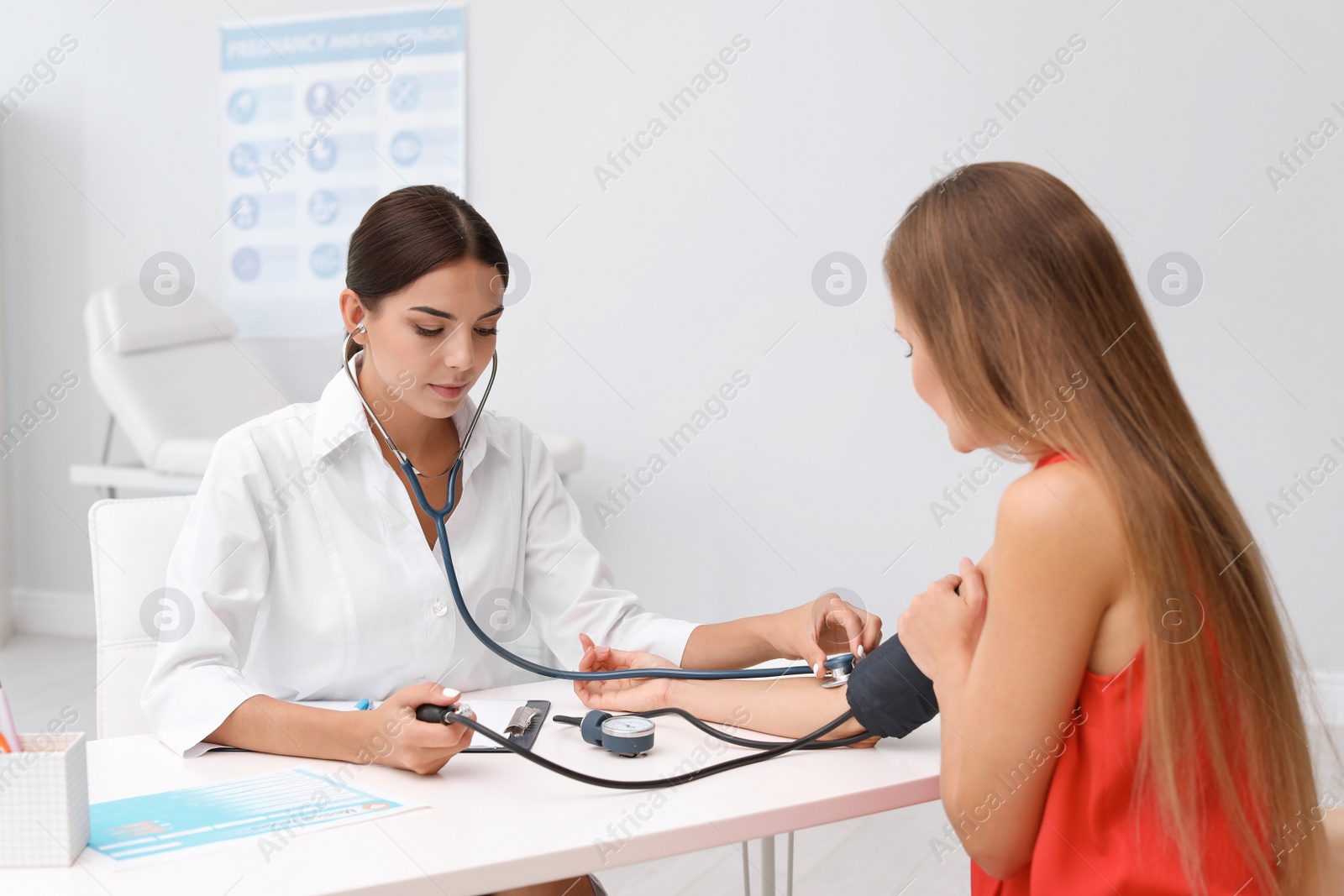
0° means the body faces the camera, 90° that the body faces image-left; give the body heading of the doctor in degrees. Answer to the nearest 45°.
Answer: approximately 315°

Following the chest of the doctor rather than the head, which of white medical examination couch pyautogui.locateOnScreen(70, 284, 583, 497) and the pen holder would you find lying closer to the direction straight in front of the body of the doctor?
the pen holder

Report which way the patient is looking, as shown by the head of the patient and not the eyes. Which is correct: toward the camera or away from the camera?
away from the camera

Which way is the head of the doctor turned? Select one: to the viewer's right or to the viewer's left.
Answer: to the viewer's right

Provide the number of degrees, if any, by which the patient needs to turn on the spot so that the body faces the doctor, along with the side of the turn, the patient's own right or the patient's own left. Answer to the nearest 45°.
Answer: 0° — they already face them

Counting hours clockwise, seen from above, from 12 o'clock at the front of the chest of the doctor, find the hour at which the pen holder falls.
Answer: The pen holder is roughly at 2 o'clock from the doctor.

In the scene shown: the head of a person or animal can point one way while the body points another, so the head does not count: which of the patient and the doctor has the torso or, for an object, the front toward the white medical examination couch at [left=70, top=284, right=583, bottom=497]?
the patient

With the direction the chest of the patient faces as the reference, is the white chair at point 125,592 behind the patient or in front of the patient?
in front

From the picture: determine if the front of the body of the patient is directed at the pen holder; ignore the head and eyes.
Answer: no

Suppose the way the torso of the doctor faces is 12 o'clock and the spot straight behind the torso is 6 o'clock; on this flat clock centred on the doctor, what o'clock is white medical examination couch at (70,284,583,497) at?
The white medical examination couch is roughly at 7 o'clock from the doctor.

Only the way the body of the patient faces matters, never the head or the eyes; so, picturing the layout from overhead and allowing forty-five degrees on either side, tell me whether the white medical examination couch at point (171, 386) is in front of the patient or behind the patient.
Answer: in front

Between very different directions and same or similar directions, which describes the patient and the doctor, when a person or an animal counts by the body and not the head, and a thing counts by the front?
very different directions

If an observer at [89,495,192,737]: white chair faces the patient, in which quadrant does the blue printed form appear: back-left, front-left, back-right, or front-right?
front-right

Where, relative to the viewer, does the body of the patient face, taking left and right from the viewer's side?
facing away from the viewer and to the left of the viewer

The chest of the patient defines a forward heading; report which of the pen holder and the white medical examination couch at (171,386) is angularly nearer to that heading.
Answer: the white medical examination couch
